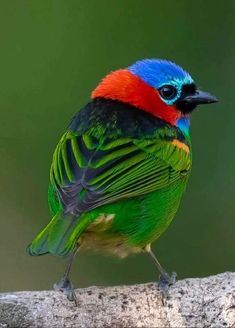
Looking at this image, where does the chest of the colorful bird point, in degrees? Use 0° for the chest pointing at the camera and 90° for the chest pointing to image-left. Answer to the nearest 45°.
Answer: approximately 225°
